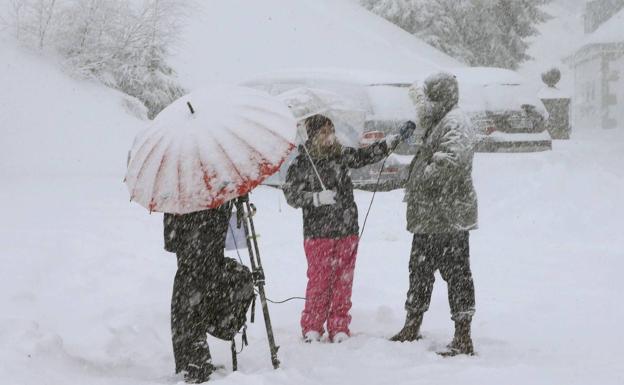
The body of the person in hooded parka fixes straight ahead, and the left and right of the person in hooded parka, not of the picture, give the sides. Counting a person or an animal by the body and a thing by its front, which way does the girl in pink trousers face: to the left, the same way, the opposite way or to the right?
to the left

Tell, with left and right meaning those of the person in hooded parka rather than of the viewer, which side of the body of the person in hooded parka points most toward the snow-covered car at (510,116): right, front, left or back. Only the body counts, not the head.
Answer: right

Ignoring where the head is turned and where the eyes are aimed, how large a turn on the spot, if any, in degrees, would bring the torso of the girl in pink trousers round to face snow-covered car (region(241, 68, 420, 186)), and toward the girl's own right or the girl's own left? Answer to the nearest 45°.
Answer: approximately 180°

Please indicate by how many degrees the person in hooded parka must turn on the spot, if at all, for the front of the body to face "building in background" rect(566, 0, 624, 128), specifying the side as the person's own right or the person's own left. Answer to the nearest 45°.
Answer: approximately 90° to the person's own right

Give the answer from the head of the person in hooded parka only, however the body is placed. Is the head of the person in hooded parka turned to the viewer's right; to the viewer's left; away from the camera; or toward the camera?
to the viewer's left

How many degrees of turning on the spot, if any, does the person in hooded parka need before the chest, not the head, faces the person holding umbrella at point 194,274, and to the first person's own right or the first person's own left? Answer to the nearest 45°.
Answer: approximately 45° to the first person's own left

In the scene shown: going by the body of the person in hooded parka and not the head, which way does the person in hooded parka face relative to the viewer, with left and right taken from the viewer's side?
facing to the left of the viewer
